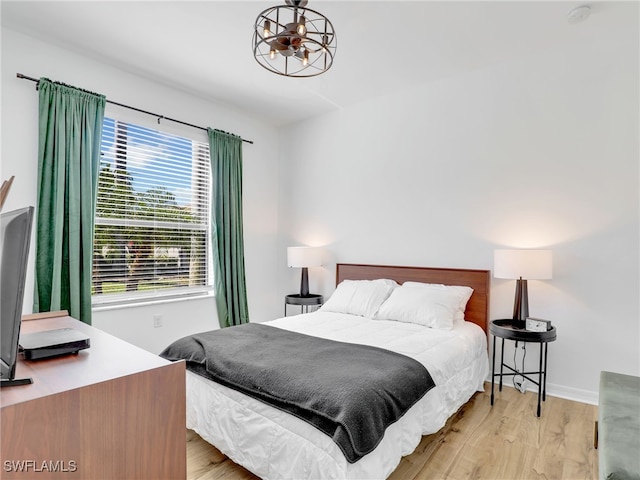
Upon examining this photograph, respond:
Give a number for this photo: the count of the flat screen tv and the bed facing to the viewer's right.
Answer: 1

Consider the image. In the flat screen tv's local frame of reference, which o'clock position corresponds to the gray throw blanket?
The gray throw blanket is roughly at 12 o'clock from the flat screen tv.

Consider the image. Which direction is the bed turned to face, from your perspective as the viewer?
facing the viewer and to the left of the viewer

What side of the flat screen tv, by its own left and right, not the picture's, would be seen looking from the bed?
front

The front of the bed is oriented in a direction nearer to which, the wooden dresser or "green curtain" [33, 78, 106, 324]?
the wooden dresser

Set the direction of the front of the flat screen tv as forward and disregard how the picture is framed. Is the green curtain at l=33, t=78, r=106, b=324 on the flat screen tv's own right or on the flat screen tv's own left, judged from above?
on the flat screen tv's own left

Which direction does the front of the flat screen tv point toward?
to the viewer's right

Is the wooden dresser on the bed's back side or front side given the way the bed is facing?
on the front side

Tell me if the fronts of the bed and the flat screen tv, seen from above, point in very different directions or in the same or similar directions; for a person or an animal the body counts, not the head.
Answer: very different directions

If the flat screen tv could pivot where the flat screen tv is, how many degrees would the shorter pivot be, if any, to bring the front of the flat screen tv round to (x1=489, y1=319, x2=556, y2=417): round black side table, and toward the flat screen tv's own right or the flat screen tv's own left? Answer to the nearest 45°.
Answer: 0° — it already faces it

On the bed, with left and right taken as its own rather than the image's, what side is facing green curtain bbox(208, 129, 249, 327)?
right

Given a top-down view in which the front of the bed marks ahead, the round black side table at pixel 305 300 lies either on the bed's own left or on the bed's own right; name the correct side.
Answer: on the bed's own right

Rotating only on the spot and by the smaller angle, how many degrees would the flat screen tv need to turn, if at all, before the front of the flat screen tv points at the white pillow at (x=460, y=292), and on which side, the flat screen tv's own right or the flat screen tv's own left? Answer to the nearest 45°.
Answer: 0° — it already faces it
